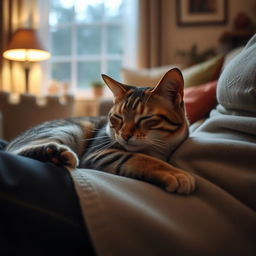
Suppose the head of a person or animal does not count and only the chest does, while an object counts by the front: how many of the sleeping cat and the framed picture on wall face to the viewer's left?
0

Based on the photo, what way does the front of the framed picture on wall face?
toward the camera

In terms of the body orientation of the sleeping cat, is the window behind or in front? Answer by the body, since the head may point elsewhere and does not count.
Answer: behind

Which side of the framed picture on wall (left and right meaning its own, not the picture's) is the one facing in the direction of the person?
front

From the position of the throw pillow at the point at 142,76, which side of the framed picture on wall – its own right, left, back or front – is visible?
front

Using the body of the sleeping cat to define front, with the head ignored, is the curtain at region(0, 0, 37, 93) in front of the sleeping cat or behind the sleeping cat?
behind

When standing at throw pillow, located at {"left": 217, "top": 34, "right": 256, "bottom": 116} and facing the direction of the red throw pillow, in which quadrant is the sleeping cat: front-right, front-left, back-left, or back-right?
front-left

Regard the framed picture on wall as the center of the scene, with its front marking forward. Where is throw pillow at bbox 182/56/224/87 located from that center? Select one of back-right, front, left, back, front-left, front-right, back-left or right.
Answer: front

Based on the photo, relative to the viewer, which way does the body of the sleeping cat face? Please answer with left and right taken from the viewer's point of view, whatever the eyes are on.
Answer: facing the viewer and to the right of the viewer

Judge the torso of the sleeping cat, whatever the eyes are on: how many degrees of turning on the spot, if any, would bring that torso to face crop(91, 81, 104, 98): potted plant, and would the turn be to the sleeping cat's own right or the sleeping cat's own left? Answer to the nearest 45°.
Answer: approximately 135° to the sleeping cat's own left
